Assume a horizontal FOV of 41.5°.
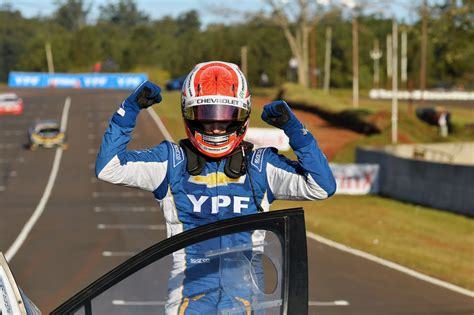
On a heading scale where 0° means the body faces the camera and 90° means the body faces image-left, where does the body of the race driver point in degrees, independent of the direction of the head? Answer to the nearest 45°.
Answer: approximately 0°

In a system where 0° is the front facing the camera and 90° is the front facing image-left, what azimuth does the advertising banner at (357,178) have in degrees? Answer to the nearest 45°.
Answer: approximately 0°

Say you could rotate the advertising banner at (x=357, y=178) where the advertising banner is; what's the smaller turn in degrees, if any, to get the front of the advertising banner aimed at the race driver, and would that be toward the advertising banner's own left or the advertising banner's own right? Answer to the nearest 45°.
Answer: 0° — it already faces them
